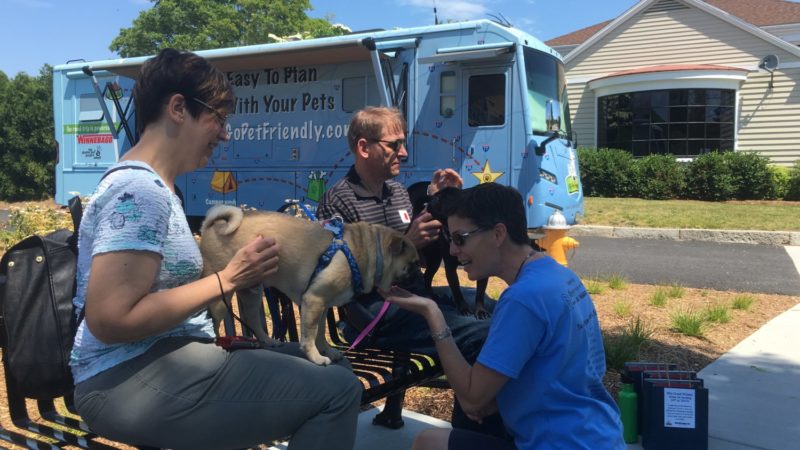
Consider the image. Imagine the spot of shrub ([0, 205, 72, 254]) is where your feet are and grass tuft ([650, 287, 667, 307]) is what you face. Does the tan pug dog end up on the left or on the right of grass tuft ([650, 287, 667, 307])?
right

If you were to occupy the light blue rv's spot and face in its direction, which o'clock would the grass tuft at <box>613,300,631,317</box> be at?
The grass tuft is roughly at 1 o'clock from the light blue rv.

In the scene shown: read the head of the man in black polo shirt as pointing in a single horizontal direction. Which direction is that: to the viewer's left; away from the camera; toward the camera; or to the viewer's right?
to the viewer's right

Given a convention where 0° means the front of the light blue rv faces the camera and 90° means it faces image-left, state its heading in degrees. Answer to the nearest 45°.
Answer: approximately 315°

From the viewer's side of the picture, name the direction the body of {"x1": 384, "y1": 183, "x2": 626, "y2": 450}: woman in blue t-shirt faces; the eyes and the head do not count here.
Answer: to the viewer's left

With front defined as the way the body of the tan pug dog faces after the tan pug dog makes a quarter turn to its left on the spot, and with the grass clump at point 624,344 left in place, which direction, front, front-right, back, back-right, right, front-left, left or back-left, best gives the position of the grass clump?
front-right

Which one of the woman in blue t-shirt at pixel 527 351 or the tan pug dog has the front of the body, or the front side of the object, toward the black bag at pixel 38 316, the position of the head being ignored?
the woman in blue t-shirt

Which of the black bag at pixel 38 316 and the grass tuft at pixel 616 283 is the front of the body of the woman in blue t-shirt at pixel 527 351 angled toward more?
the black bag

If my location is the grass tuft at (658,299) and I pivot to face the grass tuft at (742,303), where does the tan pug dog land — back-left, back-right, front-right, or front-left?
back-right

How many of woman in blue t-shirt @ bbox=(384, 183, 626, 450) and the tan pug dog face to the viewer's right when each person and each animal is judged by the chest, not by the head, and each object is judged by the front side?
1

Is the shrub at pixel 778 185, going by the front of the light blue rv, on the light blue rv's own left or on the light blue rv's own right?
on the light blue rv's own left

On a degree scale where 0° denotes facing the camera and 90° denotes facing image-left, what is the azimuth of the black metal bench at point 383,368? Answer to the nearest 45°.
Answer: approximately 315°

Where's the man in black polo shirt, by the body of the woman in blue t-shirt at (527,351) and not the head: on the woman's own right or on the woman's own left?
on the woman's own right

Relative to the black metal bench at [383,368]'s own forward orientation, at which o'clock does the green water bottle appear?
The green water bottle is roughly at 10 o'clock from the black metal bench.

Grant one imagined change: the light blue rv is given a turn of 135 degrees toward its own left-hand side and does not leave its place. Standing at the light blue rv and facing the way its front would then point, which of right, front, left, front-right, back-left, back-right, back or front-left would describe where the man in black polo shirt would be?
back

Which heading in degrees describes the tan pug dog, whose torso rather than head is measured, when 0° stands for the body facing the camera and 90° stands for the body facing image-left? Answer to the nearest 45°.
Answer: approximately 270°
